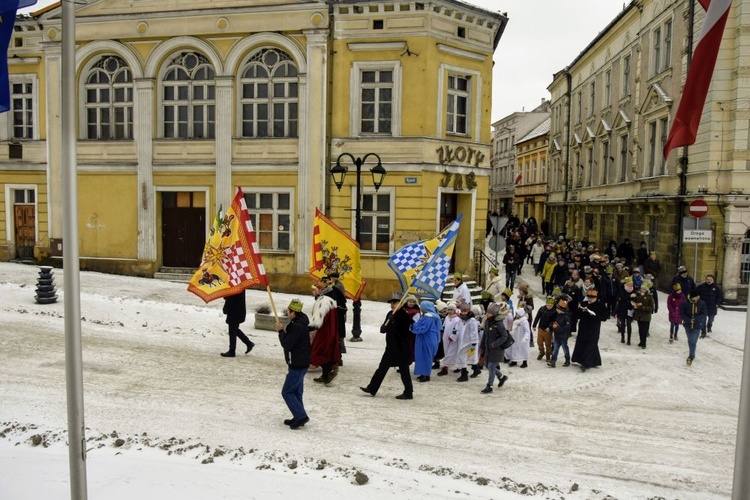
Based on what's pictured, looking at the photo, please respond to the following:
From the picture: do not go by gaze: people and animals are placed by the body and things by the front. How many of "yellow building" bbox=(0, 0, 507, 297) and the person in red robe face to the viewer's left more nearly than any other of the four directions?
1

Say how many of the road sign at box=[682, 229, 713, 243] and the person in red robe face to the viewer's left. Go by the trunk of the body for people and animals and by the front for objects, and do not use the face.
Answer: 1

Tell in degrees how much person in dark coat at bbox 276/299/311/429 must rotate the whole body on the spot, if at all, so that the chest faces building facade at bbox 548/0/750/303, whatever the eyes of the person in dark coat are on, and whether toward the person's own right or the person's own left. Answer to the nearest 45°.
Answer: approximately 135° to the person's own right

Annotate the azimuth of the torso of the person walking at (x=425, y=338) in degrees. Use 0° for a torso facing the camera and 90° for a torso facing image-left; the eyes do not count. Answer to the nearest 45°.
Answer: approximately 90°

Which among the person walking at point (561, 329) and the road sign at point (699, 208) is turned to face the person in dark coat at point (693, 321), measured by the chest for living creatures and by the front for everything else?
the road sign

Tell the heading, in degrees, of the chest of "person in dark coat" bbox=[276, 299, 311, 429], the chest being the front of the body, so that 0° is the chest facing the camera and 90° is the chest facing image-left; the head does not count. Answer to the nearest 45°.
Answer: approximately 90°

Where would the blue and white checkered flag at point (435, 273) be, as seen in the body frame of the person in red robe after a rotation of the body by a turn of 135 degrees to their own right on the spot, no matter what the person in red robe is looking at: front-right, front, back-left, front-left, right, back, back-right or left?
front-right

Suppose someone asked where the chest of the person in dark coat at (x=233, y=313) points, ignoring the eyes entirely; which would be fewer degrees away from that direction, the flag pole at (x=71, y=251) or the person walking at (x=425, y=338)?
the flag pole

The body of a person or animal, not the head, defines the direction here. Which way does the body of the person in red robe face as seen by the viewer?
to the viewer's left

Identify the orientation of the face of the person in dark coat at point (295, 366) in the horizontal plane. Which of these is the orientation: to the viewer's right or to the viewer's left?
to the viewer's left

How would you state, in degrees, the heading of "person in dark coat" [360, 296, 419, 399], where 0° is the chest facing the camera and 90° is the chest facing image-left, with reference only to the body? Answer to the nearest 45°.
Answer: approximately 90°

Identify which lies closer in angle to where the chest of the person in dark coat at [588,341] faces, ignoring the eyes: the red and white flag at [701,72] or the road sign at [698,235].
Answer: the red and white flag

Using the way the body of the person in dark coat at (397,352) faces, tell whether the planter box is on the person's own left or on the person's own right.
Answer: on the person's own right
